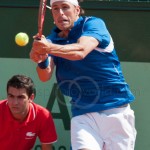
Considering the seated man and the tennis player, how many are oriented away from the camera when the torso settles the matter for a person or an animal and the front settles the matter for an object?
0

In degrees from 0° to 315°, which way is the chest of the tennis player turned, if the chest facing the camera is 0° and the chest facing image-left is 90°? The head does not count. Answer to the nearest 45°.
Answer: approximately 45°

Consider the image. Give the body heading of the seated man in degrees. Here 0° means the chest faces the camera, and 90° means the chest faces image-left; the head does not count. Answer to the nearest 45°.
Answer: approximately 45°

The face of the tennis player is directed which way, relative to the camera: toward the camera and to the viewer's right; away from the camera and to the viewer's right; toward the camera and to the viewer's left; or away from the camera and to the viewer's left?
toward the camera and to the viewer's left

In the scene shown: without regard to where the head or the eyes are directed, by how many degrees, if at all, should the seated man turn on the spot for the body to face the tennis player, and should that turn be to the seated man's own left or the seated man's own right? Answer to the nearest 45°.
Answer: approximately 90° to the seated man's own left

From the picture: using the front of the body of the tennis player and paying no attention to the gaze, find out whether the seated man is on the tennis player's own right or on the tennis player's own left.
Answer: on the tennis player's own right
